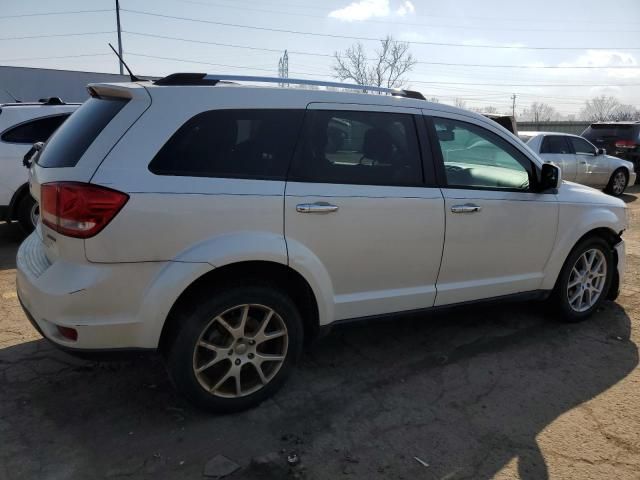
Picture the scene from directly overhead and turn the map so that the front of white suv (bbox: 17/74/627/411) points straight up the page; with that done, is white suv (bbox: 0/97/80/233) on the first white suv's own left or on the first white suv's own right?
on the first white suv's own left

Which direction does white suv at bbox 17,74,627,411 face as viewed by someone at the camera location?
facing away from the viewer and to the right of the viewer

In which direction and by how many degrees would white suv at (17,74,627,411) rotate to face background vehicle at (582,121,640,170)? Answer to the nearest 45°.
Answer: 0° — it already faces it

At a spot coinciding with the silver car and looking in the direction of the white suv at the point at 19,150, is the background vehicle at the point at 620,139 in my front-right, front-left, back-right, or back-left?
back-right

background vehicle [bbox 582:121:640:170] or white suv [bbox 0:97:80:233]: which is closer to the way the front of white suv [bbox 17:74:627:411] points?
the background vehicle

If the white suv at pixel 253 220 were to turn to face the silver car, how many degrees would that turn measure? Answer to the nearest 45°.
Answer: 0° — it already faces it

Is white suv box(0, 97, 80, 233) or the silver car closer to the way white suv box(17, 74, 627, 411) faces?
the silver car
